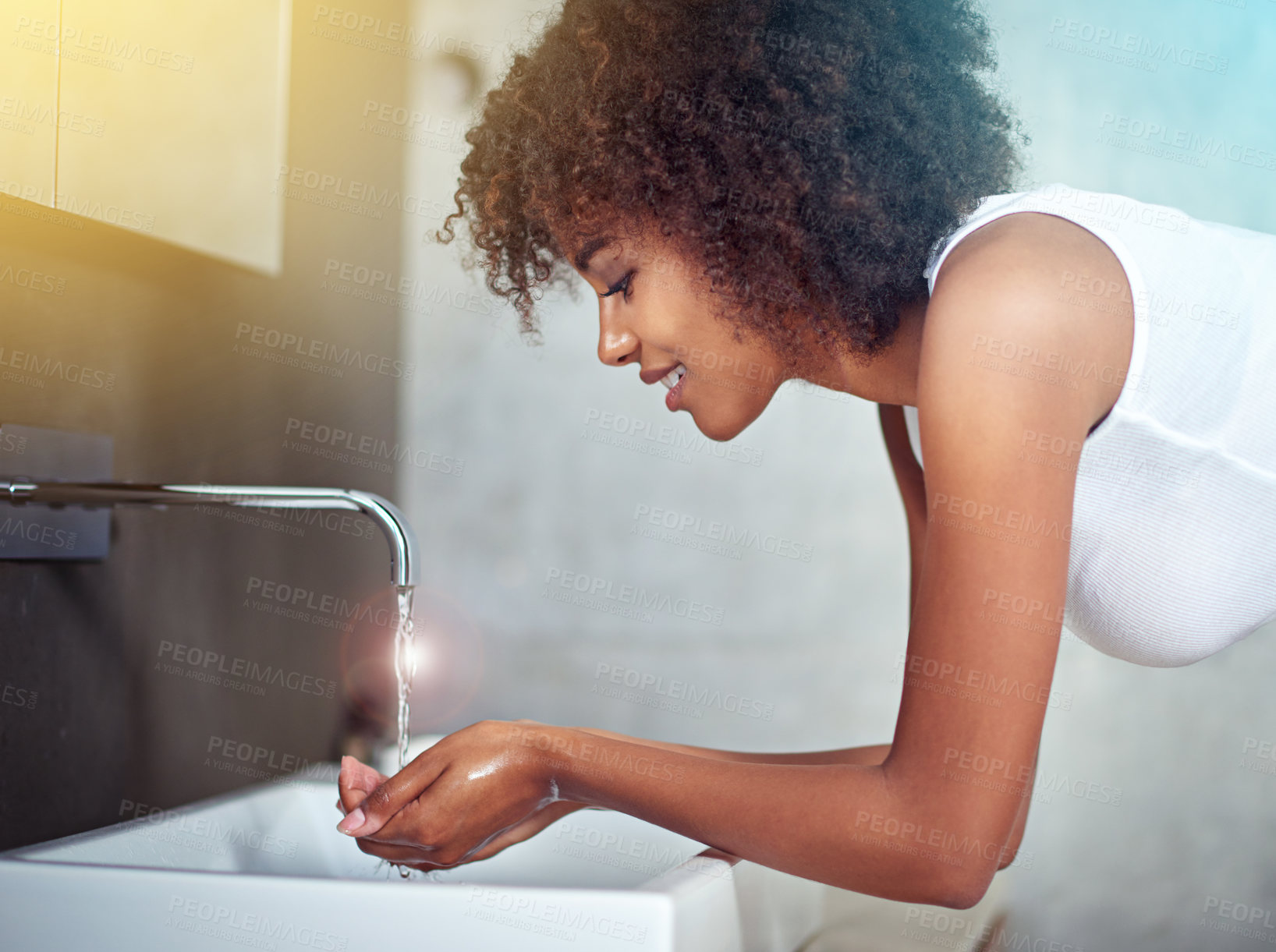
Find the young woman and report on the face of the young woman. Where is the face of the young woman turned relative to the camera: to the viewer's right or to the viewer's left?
to the viewer's left

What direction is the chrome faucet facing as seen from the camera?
to the viewer's right
